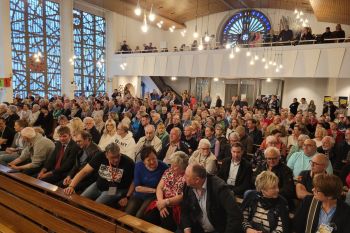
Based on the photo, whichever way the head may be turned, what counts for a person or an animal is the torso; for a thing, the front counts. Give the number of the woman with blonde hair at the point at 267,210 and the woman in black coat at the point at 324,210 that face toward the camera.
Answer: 2

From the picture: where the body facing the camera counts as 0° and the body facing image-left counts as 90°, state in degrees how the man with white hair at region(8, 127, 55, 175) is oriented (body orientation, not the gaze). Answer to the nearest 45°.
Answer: approximately 45°

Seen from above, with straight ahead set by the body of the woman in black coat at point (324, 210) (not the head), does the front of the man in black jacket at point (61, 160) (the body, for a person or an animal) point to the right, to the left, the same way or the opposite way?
the same way

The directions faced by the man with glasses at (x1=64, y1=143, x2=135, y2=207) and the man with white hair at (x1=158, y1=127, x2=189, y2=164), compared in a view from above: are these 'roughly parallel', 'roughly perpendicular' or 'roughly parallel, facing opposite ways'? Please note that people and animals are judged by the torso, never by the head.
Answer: roughly parallel

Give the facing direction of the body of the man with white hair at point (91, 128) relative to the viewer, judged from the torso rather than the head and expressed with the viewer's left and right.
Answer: facing the viewer and to the left of the viewer

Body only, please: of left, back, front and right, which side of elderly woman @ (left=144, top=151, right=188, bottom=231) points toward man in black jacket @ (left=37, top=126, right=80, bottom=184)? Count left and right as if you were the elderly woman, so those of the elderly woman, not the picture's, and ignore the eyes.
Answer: right

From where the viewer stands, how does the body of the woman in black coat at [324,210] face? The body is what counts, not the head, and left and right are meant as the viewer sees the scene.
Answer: facing the viewer

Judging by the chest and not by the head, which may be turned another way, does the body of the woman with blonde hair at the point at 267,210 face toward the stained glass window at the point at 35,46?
no

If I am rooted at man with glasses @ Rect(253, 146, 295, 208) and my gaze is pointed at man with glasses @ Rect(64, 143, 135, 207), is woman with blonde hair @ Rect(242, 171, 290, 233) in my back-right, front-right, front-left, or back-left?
front-left

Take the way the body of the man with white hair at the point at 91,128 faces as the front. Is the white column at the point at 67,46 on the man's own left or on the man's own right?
on the man's own right

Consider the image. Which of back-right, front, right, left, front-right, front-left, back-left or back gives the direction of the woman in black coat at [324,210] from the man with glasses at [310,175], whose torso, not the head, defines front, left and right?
front-left

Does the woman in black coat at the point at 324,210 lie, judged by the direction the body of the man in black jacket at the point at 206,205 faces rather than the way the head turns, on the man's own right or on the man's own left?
on the man's own left

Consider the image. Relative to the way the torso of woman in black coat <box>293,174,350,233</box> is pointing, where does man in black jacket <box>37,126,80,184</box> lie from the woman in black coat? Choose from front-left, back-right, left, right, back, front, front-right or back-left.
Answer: right

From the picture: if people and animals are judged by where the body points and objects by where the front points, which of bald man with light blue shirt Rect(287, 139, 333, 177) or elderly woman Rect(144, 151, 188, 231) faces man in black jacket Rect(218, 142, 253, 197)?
the bald man with light blue shirt

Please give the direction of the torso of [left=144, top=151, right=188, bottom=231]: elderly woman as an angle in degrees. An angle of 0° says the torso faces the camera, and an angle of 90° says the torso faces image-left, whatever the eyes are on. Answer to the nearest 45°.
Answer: approximately 45°

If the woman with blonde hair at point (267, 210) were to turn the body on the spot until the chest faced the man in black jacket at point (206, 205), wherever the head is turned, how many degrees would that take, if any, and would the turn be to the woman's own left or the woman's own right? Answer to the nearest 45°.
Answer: approximately 90° to the woman's own right

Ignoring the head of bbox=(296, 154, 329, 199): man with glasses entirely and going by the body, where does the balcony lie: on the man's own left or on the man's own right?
on the man's own right

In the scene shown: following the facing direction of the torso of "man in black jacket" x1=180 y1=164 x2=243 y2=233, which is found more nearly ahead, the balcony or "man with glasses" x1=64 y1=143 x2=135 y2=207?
the man with glasses
